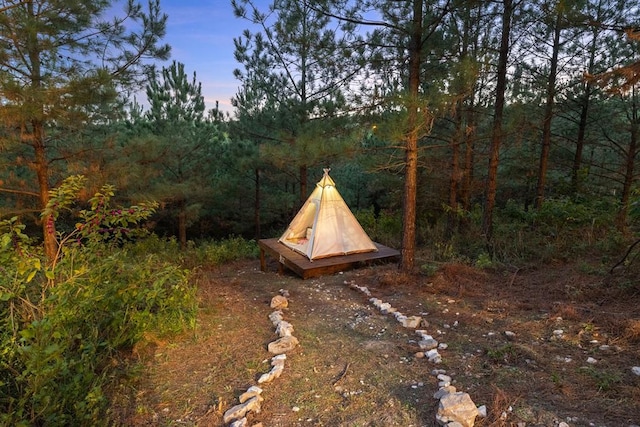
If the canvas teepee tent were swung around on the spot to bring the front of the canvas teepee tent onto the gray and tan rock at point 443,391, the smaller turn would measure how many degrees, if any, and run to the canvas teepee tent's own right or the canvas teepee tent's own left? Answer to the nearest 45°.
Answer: approximately 45° to the canvas teepee tent's own left

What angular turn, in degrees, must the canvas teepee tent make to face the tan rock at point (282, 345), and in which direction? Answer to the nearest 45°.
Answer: approximately 45° to its left

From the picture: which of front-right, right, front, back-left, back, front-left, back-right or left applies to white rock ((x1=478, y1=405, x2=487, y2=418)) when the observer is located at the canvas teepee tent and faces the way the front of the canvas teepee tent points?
front-left

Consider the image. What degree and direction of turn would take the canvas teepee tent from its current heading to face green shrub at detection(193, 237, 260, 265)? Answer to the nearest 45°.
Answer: approximately 90° to its right

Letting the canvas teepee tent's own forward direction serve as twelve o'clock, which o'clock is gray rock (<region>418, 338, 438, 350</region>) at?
The gray rock is roughly at 10 o'clock from the canvas teepee tent.

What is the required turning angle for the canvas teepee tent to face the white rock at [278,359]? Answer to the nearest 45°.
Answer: approximately 45° to its left

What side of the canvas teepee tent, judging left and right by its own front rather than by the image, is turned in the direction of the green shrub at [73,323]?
front

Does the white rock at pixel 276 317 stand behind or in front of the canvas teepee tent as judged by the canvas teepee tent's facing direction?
in front

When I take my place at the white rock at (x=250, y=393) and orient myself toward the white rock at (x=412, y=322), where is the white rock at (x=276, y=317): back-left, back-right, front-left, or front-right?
front-left

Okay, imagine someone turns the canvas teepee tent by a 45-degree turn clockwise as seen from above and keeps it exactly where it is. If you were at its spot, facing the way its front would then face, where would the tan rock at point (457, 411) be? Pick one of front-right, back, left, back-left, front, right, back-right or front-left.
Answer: left

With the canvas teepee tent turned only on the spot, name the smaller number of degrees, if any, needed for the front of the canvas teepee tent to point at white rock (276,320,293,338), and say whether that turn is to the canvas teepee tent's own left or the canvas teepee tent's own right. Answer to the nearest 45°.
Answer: approximately 45° to the canvas teepee tent's own left

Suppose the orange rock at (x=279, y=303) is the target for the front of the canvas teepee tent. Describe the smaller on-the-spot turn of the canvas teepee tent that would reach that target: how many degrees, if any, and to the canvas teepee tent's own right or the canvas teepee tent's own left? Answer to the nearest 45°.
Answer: approximately 45° to the canvas teepee tent's own left

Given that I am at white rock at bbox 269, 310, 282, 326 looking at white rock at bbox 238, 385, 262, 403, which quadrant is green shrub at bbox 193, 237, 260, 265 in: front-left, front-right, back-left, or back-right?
back-right

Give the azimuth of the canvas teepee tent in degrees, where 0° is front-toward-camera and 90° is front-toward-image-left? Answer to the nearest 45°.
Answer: approximately 45°
